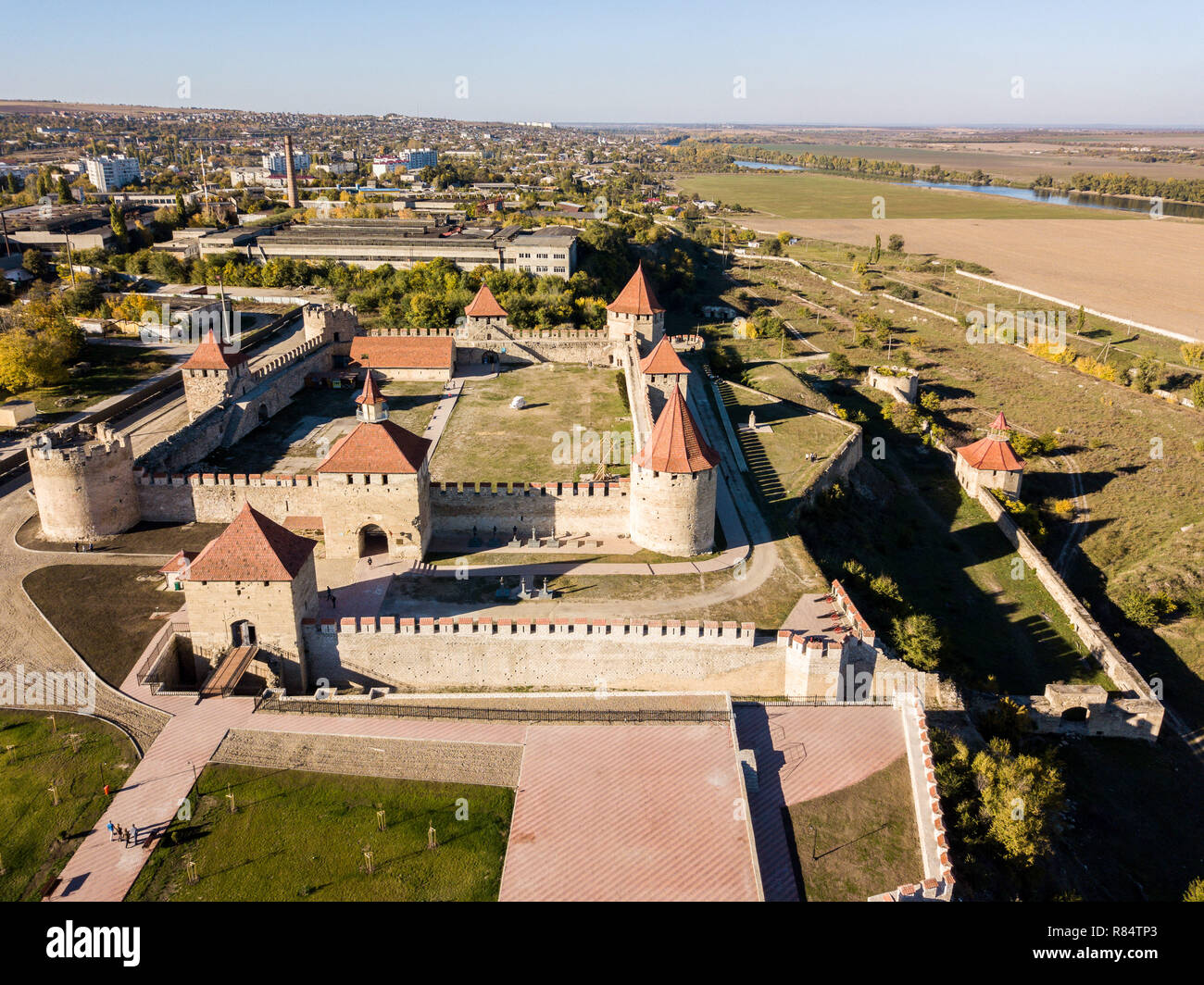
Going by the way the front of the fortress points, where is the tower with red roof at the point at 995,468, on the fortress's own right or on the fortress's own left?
on the fortress's own left

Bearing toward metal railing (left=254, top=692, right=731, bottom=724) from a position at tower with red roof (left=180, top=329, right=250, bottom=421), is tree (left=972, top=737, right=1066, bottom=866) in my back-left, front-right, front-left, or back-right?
front-left

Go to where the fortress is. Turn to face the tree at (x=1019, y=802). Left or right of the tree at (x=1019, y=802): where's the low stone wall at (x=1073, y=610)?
left

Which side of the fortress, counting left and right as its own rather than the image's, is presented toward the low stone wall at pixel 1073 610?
left

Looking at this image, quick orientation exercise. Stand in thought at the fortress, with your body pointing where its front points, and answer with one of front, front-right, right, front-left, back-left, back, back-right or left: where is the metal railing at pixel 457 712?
front

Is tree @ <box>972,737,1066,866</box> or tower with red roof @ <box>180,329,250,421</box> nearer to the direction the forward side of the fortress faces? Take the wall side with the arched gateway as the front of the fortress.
the tree

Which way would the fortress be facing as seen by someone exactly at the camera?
facing the viewer

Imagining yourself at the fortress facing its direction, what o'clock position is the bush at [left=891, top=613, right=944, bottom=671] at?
The bush is roughly at 10 o'clock from the fortress.

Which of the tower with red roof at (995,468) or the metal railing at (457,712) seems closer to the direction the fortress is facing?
the metal railing

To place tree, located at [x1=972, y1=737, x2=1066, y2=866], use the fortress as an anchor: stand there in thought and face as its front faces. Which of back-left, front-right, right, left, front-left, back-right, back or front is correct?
front-left

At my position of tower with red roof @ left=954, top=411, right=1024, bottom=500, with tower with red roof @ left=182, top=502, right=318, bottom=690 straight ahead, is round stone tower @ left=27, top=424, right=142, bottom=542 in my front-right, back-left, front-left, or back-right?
front-right
